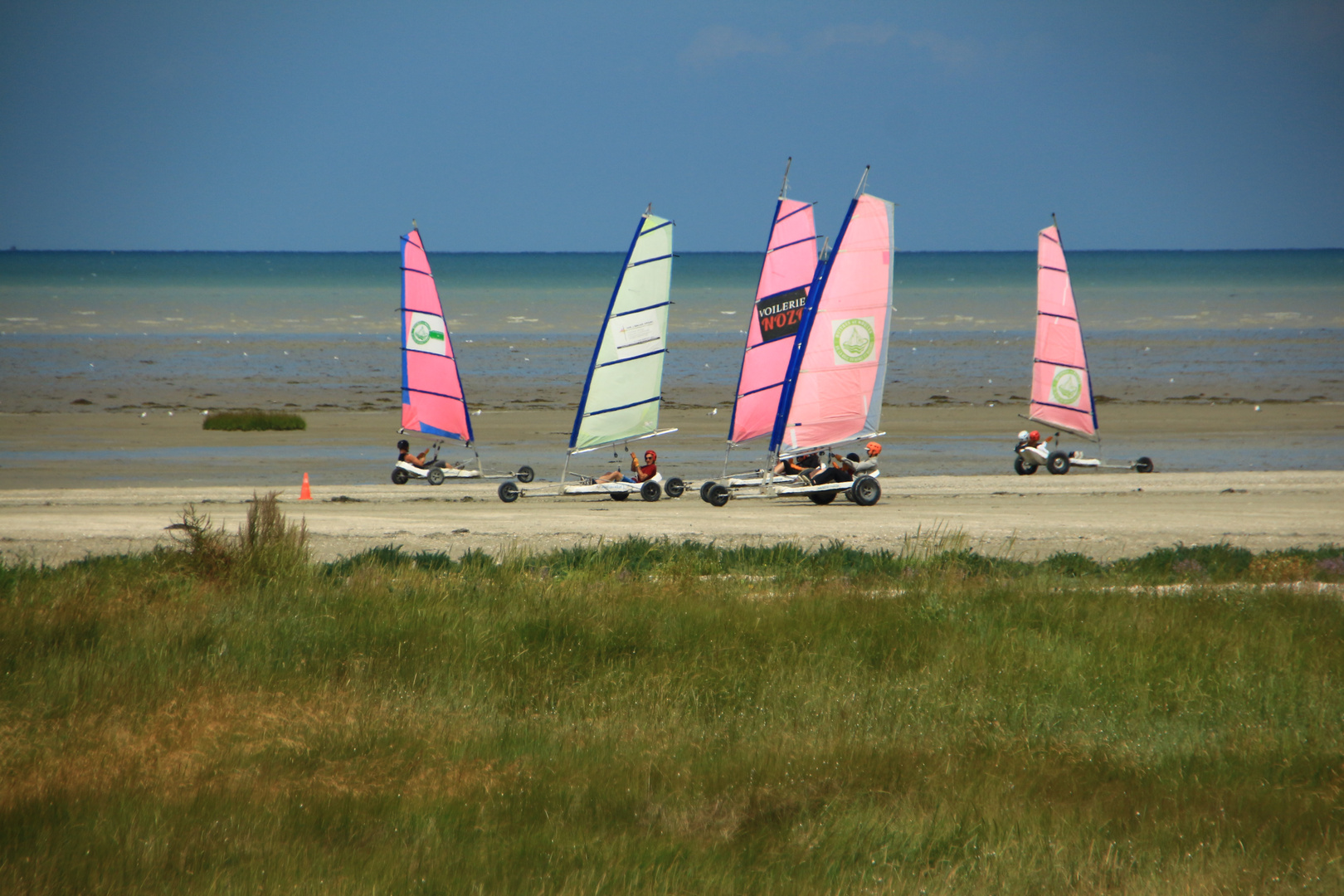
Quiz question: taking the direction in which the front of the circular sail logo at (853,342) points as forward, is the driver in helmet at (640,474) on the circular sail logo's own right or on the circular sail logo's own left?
on the circular sail logo's own right

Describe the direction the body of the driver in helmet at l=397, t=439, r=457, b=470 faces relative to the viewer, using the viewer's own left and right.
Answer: facing to the right of the viewer

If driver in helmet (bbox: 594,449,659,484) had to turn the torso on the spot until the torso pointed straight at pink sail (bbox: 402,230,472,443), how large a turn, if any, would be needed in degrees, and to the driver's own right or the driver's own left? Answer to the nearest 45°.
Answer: approximately 45° to the driver's own right

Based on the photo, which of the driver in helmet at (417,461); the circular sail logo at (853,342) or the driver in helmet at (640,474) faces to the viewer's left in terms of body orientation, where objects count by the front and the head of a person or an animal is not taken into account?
the driver in helmet at (640,474)

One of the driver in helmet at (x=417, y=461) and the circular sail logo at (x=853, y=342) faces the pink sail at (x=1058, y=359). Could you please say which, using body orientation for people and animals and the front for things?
the driver in helmet

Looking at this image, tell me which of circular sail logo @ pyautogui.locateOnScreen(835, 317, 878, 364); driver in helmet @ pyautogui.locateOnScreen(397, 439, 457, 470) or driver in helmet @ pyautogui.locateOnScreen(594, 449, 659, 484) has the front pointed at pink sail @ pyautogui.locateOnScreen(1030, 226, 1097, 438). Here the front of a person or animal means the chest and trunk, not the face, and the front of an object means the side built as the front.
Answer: driver in helmet @ pyautogui.locateOnScreen(397, 439, 457, 470)

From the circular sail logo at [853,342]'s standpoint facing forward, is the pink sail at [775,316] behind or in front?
behind

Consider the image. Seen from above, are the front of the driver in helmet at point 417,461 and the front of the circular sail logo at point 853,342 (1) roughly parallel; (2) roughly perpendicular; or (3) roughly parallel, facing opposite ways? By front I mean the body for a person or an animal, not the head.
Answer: roughly perpendicular

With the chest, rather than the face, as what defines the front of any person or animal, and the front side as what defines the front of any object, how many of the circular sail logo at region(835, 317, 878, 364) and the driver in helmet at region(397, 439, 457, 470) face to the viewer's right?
1

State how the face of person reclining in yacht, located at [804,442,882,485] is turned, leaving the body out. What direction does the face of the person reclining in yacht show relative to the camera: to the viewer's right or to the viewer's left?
to the viewer's left

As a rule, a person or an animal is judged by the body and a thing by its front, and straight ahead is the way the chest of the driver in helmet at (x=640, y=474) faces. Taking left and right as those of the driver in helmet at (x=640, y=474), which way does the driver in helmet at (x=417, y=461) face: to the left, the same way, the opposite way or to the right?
the opposite way

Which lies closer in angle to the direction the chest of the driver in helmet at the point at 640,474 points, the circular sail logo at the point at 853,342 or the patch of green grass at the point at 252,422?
the patch of green grass

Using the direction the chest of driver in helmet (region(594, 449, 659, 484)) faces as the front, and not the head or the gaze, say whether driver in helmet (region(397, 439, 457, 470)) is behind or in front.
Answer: in front

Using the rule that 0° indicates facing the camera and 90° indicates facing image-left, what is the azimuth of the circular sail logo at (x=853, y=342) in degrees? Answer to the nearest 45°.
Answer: approximately 0°
